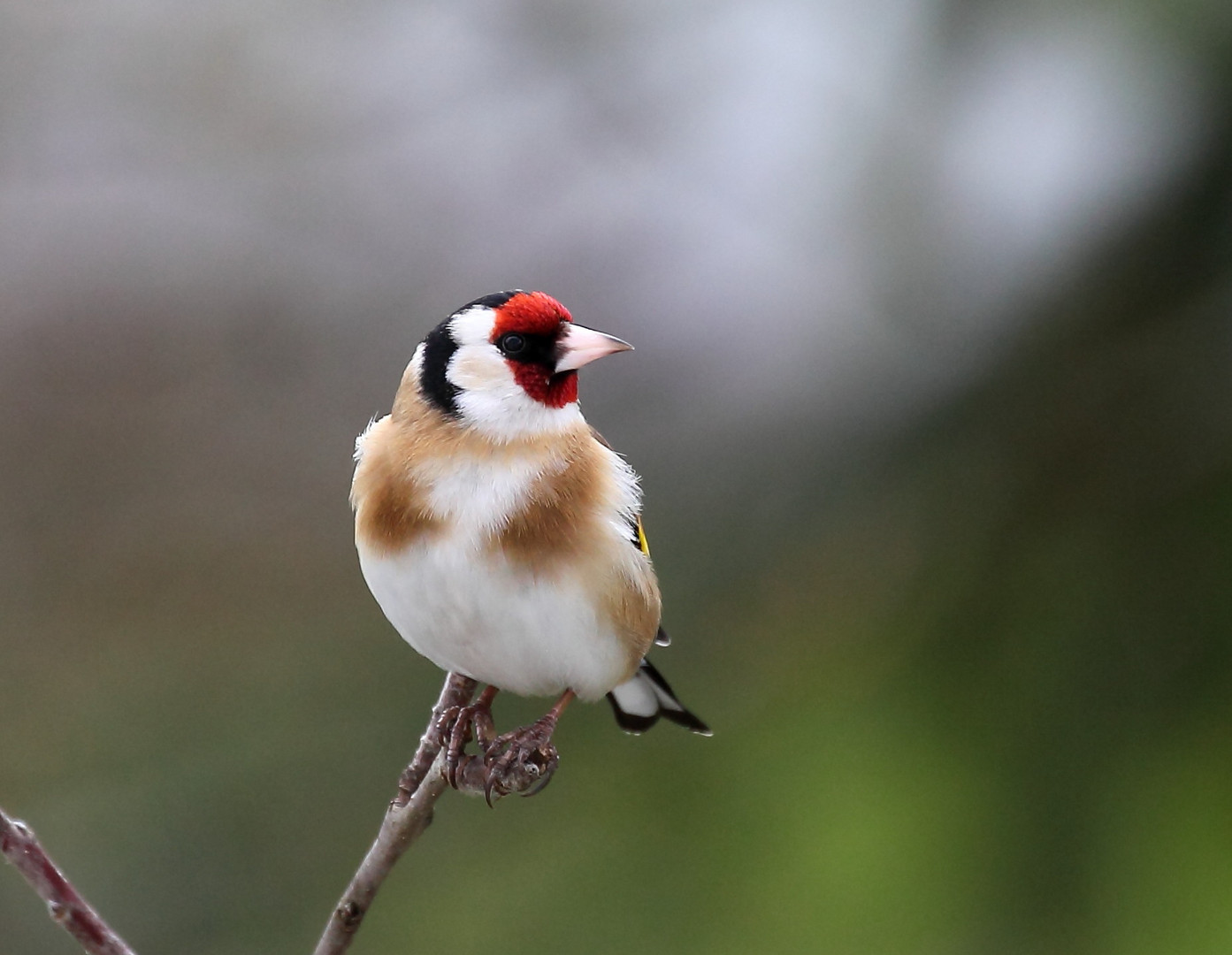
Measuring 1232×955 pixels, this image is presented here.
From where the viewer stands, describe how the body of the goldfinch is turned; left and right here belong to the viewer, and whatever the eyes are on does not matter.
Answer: facing the viewer and to the left of the viewer

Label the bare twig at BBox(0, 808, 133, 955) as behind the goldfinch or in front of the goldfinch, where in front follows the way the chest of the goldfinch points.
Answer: in front
